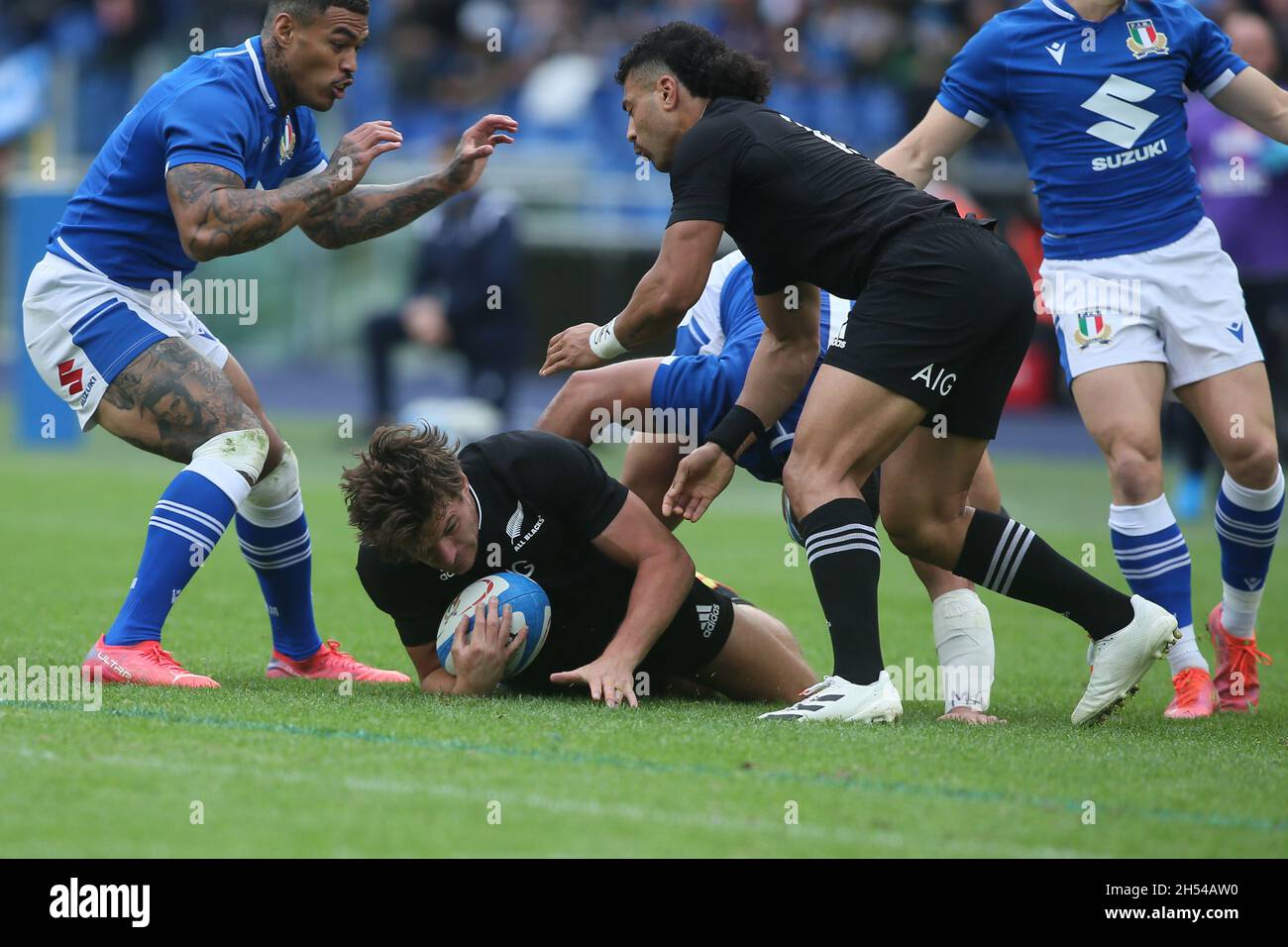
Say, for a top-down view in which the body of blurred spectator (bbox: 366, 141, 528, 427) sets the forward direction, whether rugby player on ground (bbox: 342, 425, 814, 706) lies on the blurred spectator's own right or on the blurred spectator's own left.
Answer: on the blurred spectator's own left

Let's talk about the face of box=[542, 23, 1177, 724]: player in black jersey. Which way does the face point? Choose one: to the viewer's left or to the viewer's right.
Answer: to the viewer's left

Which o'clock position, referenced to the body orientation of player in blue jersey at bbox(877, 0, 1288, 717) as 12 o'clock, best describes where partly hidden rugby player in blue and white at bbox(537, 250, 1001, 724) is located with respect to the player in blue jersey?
The partly hidden rugby player in blue and white is roughly at 3 o'clock from the player in blue jersey.

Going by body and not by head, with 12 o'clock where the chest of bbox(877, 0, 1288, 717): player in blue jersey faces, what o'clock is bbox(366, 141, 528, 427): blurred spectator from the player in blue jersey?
The blurred spectator is roughly at 5 o'clock from the player in blue jersey.

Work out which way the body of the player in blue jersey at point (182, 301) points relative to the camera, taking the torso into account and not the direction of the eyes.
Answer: to the viewer's right

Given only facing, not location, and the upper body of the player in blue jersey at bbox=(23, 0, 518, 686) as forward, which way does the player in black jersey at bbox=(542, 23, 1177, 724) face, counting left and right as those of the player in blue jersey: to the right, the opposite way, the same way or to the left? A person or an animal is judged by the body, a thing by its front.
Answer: the opposite way

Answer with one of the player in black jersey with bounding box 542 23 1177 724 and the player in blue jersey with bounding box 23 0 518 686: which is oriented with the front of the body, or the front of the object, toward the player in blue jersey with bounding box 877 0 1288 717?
the player in blue jersey with bounding box 23 0 518 686

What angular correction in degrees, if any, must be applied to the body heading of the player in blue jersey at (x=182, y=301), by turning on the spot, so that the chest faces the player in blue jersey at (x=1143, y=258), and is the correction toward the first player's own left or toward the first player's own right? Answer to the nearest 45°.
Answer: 0° — they already face them

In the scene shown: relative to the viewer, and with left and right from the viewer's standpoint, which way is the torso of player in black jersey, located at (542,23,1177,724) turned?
facing to the left of the viewer

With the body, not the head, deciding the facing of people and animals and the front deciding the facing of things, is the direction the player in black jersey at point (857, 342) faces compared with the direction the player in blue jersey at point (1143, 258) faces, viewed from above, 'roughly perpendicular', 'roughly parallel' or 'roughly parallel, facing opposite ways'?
roughly perpendicular

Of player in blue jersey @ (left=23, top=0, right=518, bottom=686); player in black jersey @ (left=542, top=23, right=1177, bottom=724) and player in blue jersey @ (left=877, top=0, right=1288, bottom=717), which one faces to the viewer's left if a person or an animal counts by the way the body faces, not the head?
the player in black jersey
